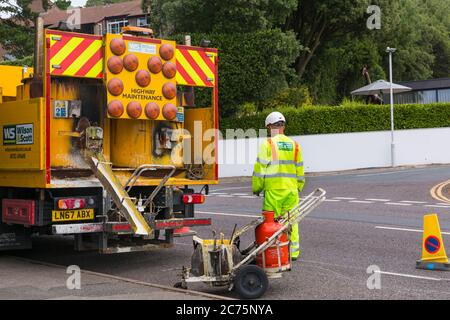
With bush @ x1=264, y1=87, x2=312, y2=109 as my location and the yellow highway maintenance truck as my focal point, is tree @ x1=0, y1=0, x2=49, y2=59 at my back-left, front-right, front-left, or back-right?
back-right

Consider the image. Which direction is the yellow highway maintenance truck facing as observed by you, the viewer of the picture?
facing away from the viewer and to the left of the viewer

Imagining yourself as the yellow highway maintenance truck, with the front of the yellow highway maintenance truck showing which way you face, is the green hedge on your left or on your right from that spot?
on your right

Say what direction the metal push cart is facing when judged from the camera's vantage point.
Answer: facing to the left of the viewer

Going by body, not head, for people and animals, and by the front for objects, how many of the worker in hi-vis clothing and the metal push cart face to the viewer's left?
1

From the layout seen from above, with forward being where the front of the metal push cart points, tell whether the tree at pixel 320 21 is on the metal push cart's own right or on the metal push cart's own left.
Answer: on the metal push cart's own right
